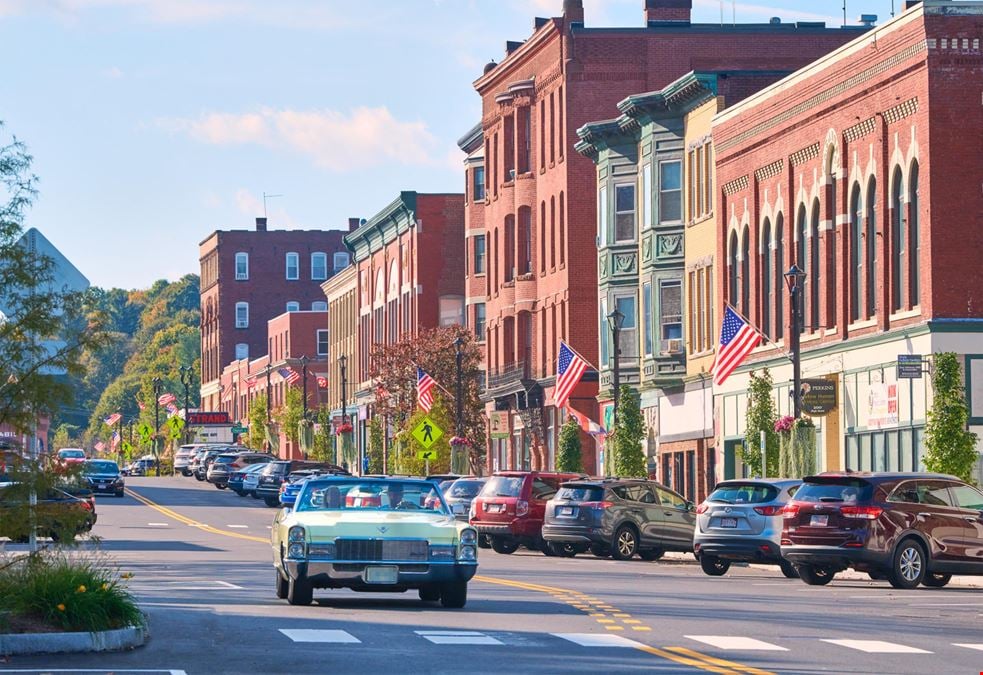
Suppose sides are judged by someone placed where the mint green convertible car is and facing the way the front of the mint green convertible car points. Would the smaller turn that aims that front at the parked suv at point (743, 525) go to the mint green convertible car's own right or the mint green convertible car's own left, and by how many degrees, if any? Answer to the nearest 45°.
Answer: approximately 135° to the mint green convertible car's own left

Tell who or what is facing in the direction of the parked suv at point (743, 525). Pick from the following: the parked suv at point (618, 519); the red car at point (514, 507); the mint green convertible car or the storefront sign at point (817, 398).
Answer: the storefront sign

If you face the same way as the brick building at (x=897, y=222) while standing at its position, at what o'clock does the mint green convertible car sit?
The mint green convertible car is roughly at 11 o'clock from the brick building.

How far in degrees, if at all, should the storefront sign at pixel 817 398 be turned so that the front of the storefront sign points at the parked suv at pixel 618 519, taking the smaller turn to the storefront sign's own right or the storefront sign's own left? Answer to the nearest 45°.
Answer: approximately 45° to the storefront sign's own right

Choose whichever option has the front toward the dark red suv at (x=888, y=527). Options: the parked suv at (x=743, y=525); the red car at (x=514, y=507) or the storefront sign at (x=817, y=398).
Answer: the storefront sign

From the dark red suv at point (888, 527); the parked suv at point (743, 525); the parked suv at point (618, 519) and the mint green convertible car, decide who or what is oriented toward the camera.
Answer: the mint green convertible car

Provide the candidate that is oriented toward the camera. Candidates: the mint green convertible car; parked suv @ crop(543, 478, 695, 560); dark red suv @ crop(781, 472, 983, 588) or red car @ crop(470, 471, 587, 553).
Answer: the mint green convertible car

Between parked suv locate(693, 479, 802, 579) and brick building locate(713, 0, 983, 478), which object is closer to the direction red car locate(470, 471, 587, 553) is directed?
the brick building
